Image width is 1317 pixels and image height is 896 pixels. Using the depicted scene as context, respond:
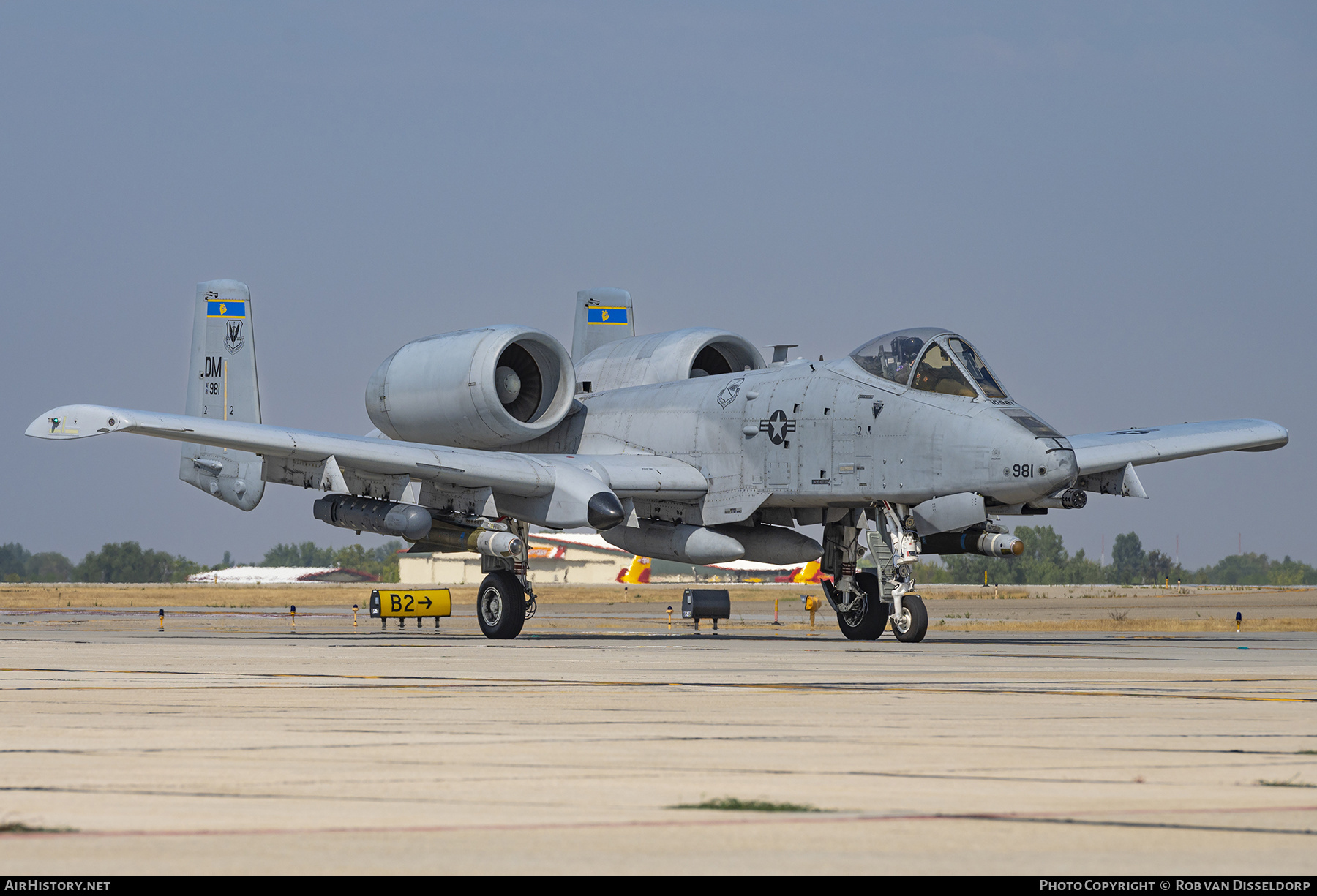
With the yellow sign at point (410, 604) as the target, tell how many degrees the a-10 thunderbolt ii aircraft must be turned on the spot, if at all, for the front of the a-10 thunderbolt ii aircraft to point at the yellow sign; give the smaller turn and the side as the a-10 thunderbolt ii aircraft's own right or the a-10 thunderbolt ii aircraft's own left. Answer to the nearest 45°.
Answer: approximately 180°

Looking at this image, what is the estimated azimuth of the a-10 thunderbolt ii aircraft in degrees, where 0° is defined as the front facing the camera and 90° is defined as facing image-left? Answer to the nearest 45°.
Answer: approximately 315°
